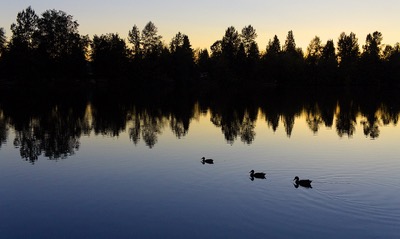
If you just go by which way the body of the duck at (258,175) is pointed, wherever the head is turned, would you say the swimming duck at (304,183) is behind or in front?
behind

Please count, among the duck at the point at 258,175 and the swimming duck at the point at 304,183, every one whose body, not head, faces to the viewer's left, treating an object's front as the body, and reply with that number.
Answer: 2

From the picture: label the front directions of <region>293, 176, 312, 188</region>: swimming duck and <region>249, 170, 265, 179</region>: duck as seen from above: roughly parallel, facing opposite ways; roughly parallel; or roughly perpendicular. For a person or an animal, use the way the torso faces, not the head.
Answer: roughly parallel

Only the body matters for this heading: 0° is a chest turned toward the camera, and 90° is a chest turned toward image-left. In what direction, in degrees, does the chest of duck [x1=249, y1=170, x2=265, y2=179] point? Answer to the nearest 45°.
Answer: approximately 90°

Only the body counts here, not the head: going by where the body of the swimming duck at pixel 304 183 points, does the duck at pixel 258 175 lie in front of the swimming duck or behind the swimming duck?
in front

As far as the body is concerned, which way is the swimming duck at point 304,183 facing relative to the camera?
to the viewer's left
